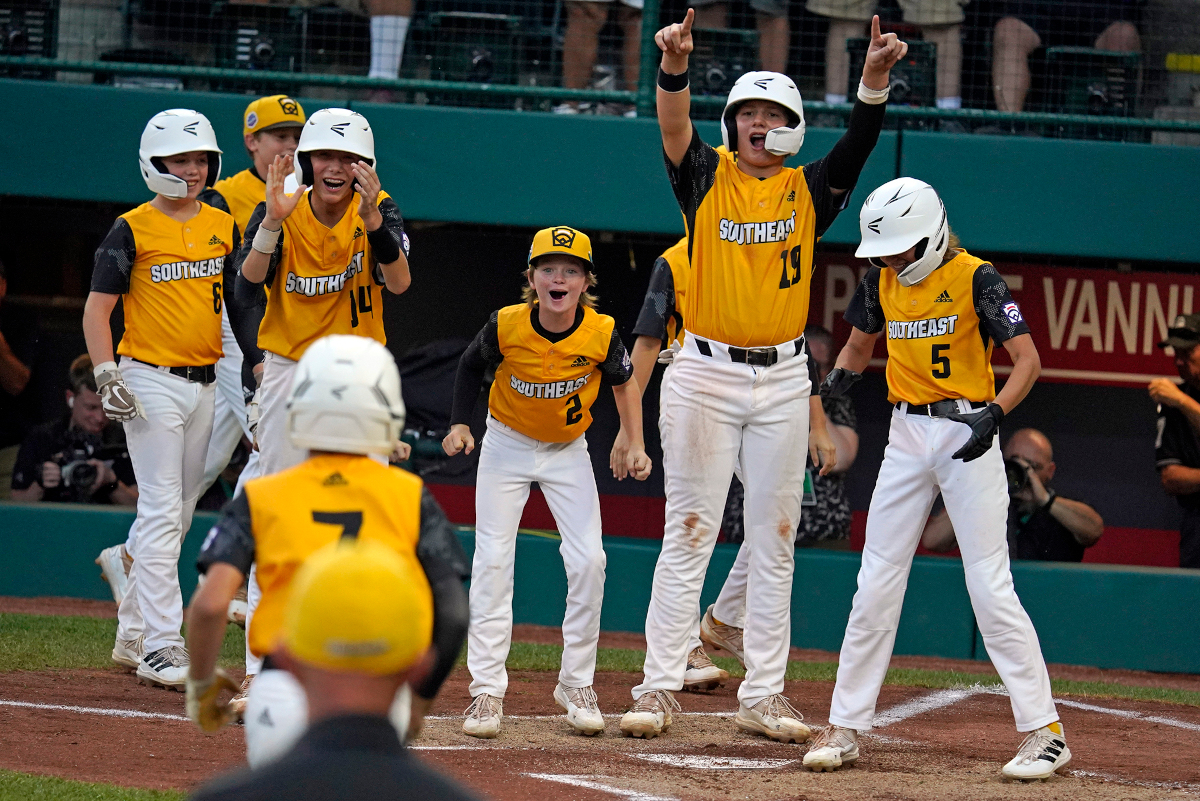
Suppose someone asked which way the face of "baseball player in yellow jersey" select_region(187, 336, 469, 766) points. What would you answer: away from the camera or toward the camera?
away from the camera

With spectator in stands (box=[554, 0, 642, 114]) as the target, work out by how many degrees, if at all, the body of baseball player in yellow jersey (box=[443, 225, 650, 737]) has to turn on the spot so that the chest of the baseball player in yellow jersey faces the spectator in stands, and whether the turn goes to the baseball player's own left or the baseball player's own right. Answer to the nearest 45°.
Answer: approximately 180°

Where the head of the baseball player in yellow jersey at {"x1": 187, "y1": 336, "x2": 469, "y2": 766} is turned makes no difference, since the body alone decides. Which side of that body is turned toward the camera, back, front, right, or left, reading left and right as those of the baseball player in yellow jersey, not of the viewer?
back

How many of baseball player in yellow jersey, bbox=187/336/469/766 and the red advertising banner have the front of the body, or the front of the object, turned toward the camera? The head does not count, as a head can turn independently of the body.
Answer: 1

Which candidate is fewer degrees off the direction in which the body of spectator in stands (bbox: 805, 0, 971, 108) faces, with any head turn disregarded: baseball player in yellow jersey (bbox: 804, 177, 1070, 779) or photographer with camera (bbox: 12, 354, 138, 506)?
the baseball player in yellow jersey

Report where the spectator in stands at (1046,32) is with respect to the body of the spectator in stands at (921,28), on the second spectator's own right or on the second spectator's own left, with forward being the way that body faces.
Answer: on the second spectator's own left

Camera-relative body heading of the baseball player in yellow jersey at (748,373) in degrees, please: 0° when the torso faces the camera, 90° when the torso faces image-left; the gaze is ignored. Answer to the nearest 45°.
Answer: approximately 0°

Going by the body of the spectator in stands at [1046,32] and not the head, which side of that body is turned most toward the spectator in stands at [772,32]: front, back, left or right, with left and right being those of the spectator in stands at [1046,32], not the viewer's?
right

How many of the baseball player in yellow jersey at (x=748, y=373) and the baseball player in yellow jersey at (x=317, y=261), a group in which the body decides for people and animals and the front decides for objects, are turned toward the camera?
2
